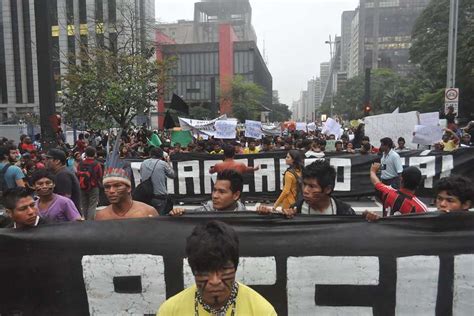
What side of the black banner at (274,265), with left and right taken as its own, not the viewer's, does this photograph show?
front

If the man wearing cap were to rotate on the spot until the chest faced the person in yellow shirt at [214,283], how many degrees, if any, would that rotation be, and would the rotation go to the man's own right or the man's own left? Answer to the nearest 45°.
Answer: approximately 90° to the man's own left

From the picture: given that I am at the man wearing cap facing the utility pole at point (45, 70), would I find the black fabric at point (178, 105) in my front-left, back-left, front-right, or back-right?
front-right

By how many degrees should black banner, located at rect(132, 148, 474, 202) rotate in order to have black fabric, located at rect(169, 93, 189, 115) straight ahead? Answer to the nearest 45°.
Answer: approximately 135° to its right

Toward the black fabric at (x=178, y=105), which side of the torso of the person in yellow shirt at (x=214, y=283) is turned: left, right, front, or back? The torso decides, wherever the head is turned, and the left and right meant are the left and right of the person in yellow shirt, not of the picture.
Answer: back

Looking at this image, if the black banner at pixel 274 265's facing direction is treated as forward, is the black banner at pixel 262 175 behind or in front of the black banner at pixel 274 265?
behind

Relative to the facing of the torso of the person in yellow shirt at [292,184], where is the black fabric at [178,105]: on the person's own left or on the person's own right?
on the person's own right
